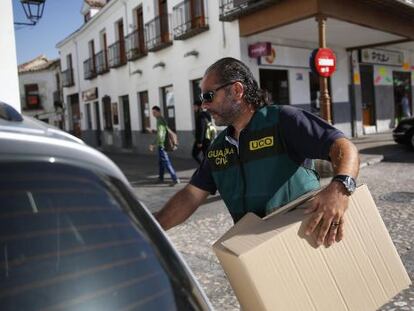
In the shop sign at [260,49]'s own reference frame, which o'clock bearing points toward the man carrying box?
The man carrying box is roughly at 12 o'clock from the shop sign.

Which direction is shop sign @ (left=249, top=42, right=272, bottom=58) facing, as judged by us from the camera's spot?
facing the viewer

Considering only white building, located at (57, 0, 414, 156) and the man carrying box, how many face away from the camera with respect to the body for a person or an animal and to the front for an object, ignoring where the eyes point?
0

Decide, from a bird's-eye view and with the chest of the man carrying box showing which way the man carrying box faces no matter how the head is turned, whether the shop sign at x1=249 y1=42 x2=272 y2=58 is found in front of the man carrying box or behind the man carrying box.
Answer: behind

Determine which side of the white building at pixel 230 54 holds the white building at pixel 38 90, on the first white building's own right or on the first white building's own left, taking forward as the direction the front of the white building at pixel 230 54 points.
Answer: on the first white building's own right

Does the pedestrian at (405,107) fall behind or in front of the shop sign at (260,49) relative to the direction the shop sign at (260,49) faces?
behind

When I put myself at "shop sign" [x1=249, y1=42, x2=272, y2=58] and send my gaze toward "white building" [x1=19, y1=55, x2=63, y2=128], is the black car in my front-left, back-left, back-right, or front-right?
back-right

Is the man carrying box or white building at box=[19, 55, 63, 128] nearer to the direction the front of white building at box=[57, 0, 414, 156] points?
the man carrying box

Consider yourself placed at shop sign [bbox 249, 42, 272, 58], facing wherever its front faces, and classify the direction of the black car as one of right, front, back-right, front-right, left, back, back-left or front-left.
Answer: left

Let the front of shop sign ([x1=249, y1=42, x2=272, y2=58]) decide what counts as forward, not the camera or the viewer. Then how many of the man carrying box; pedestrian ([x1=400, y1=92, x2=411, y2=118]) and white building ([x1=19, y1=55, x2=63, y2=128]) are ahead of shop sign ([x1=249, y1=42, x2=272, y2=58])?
1
